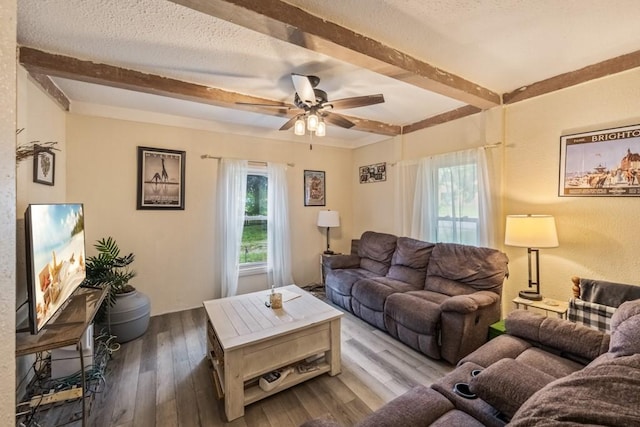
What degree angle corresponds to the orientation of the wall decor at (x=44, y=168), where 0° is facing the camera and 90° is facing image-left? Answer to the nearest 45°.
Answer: approximately 315°

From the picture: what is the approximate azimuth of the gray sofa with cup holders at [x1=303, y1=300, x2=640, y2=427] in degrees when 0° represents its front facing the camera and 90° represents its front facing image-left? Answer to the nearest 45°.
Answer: approximately 135°

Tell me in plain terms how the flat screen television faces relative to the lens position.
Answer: facing the viewer and to the right of the viewer

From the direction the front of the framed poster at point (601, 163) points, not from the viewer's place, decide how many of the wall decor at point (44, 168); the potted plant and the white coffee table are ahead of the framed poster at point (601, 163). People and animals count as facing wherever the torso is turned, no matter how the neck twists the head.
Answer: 3

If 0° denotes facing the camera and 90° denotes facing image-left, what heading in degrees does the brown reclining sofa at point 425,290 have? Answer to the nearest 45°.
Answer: approximately 45°

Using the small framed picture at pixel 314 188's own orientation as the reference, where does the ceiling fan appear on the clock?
The ceiling fan is roughly at 12 o'clock from the small framed picture.

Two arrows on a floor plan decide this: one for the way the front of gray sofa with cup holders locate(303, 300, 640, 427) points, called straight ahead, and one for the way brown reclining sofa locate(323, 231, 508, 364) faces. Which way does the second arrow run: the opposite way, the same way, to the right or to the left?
to the left

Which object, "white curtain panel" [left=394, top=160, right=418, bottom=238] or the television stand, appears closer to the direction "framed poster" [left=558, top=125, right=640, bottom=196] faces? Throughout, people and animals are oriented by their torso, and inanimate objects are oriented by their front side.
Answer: the television stand

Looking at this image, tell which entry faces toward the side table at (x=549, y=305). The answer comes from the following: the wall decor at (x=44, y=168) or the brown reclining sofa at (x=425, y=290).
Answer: the wall decor

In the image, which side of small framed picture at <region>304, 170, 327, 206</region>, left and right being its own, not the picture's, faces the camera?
front

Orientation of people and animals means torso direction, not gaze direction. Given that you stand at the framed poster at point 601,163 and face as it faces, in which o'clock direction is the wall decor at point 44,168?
The wall decor is roughly at 12 o'clock from the framed poster.

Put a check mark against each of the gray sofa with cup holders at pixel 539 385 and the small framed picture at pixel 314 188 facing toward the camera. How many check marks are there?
1

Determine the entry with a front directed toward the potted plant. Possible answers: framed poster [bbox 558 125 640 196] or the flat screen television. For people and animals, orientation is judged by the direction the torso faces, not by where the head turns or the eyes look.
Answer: the framed poster

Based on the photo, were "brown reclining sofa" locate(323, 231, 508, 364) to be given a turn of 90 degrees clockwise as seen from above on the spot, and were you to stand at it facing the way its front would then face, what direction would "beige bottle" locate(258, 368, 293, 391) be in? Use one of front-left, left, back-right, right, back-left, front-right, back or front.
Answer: left

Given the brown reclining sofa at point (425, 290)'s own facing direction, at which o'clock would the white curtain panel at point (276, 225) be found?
The white curtain panel is roughly at 2 o'clock from the brown reclining sofa.
